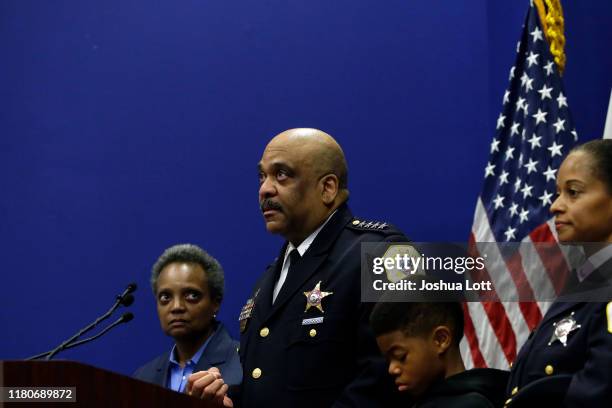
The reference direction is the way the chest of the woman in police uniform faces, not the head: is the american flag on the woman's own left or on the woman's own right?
on the woman's own right

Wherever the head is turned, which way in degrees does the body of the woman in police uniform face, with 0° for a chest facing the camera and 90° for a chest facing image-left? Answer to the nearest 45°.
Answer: approximately 45°

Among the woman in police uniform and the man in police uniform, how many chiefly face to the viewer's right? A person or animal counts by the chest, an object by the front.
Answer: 0

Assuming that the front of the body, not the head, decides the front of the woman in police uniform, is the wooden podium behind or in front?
in front

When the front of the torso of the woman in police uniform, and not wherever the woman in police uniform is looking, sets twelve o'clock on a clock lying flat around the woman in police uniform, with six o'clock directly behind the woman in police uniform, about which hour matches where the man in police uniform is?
The man in police uniform is roughly at 2 o'clock from the woman in police uniform.

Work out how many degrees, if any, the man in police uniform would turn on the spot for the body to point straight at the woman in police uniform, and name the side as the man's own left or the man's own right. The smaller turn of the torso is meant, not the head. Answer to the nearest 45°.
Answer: approximately 90° to the man's own left

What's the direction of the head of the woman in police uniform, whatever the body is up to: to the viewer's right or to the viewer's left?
to the viewer's left

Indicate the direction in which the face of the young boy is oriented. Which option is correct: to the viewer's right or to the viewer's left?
to the viewer's left

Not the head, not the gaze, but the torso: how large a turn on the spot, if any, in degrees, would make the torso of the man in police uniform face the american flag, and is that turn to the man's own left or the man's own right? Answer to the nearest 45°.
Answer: approximately 180°
